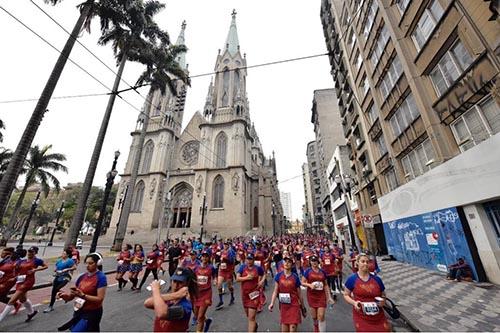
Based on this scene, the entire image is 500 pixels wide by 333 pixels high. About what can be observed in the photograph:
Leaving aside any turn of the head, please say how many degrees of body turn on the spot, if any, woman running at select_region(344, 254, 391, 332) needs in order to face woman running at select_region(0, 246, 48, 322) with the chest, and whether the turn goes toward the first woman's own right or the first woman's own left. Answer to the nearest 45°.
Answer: approximately 90° to the first woman's own right

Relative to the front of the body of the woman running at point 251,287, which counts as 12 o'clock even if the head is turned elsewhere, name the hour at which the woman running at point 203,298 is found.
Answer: the woman running at point 203,298 is roughly at 3 o'clock from the woman running at point 251,287.

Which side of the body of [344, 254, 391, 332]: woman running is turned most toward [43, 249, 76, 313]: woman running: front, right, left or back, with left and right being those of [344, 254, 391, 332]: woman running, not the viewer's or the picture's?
right

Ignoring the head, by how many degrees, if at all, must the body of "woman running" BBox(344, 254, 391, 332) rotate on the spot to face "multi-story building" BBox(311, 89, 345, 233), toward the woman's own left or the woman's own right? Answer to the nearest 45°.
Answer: approximately 180°

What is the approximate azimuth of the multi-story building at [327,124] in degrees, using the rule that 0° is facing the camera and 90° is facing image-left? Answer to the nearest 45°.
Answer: approximately 90°

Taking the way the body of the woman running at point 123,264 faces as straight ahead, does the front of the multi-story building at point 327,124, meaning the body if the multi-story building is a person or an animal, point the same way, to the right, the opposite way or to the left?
to the right

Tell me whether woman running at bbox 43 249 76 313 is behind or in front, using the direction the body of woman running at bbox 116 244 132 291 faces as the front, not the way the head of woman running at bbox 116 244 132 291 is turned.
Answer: in front

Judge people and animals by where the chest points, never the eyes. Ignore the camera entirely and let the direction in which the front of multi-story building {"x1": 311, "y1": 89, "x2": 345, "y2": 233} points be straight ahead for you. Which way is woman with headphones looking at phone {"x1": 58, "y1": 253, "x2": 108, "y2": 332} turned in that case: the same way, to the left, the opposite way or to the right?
to the left

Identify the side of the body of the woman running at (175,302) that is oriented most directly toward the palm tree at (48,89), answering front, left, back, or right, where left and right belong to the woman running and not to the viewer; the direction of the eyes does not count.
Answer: right

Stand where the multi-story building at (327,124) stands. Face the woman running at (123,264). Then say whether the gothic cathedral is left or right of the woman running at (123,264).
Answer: right

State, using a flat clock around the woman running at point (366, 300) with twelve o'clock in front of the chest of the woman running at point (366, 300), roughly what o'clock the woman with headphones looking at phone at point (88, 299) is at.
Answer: the woman with headphones looking at phone at point (88, 299) is roughly at 2 o'clock from the woman running at point (366, 300).

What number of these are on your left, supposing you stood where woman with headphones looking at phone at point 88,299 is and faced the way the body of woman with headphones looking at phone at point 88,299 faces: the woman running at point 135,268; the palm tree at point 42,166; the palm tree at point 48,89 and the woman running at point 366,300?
1
